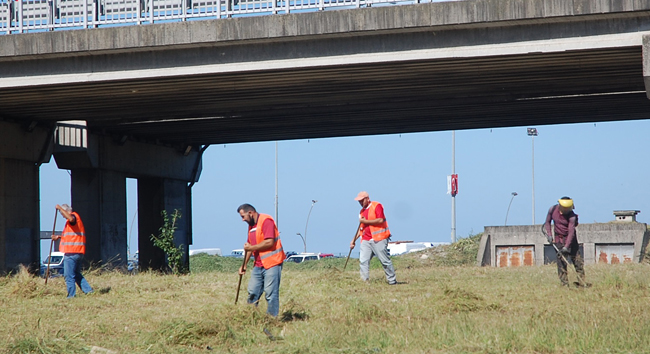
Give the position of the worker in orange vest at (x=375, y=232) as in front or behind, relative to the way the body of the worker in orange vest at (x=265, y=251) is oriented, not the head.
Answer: behind

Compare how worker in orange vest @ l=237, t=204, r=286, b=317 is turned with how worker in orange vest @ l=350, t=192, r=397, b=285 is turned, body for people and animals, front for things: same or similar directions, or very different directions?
same or similar directions

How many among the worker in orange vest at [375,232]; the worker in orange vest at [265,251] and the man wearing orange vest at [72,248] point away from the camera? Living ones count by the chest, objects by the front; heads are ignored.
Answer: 0

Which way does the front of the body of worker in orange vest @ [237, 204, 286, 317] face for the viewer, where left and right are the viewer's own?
facing the viewer and to the left of the viewer

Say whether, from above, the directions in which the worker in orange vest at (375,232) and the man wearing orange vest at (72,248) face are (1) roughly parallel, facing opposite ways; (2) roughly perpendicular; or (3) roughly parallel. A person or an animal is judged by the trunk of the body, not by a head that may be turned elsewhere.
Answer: roughly parallel

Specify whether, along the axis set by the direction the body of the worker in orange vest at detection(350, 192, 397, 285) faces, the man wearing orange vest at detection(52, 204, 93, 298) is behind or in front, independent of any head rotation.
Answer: in front

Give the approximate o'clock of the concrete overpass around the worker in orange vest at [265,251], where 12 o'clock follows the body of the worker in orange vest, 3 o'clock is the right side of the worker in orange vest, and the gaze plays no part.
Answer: The concrete overpass is roughly at 5 o'clock from the worker in orange vest.

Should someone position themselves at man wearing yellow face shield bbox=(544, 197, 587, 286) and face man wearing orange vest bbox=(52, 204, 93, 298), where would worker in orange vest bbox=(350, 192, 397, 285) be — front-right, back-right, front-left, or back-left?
front-right

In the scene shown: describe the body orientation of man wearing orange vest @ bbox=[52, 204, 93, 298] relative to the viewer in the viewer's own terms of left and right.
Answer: facing to the left of the viewer

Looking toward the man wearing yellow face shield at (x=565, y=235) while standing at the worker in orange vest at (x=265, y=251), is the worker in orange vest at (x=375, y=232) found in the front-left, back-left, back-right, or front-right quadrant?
front-left

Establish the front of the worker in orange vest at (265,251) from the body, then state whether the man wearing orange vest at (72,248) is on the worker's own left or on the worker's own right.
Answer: on the worker's own right

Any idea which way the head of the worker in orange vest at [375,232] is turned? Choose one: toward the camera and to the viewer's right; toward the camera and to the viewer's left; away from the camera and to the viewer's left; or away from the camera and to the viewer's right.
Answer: toward the camera and to the viewer's left
